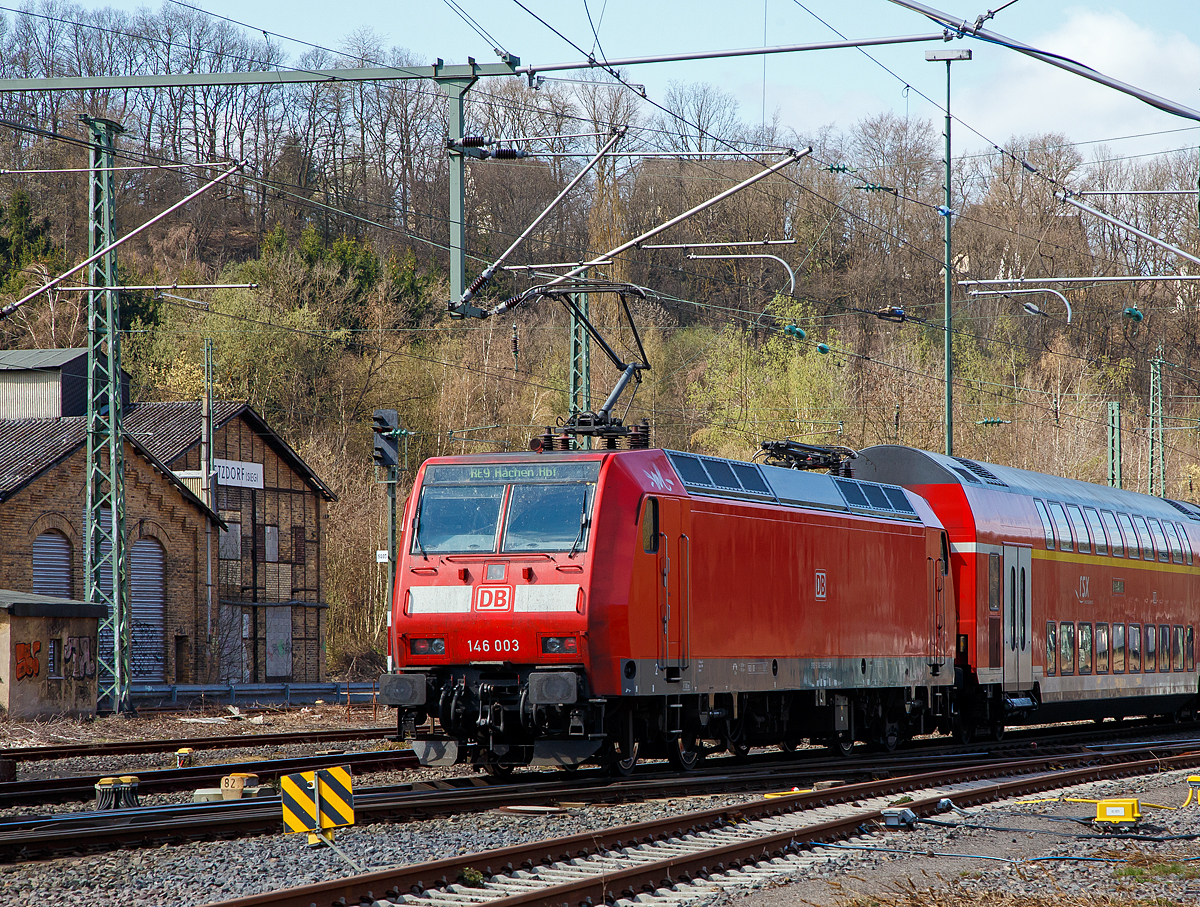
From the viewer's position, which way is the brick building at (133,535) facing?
facing the viewer and to the right of the viewer

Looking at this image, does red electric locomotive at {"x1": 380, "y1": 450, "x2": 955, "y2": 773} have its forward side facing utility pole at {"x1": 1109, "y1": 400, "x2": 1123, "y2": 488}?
no

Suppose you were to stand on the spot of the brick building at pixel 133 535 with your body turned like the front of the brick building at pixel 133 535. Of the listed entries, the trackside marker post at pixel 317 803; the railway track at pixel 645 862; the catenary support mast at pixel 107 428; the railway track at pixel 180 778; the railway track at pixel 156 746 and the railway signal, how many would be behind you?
0

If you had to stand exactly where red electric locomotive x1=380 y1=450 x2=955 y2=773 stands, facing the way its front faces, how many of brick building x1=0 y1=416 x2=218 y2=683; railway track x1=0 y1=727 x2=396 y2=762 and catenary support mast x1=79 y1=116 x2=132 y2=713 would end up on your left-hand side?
0

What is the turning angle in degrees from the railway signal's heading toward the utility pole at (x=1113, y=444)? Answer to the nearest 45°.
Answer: approximately 180°

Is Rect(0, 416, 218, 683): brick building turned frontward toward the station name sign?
no

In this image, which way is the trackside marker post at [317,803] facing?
toward the camera

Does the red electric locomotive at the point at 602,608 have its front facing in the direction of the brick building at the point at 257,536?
no

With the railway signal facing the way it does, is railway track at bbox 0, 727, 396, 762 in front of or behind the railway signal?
in front

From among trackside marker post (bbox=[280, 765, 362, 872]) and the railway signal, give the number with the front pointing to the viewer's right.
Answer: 0

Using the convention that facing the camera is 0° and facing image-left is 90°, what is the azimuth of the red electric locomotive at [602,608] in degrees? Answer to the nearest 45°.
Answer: approximately 45°

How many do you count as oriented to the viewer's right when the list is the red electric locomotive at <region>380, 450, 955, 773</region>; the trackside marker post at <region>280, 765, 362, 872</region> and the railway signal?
0

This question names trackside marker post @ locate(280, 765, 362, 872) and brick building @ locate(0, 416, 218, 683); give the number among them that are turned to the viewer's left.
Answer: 0

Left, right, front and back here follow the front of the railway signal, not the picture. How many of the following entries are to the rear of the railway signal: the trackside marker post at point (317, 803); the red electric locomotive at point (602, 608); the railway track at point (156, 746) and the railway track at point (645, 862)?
0

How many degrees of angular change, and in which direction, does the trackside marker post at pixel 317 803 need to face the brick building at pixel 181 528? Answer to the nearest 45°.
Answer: approximately 180°
